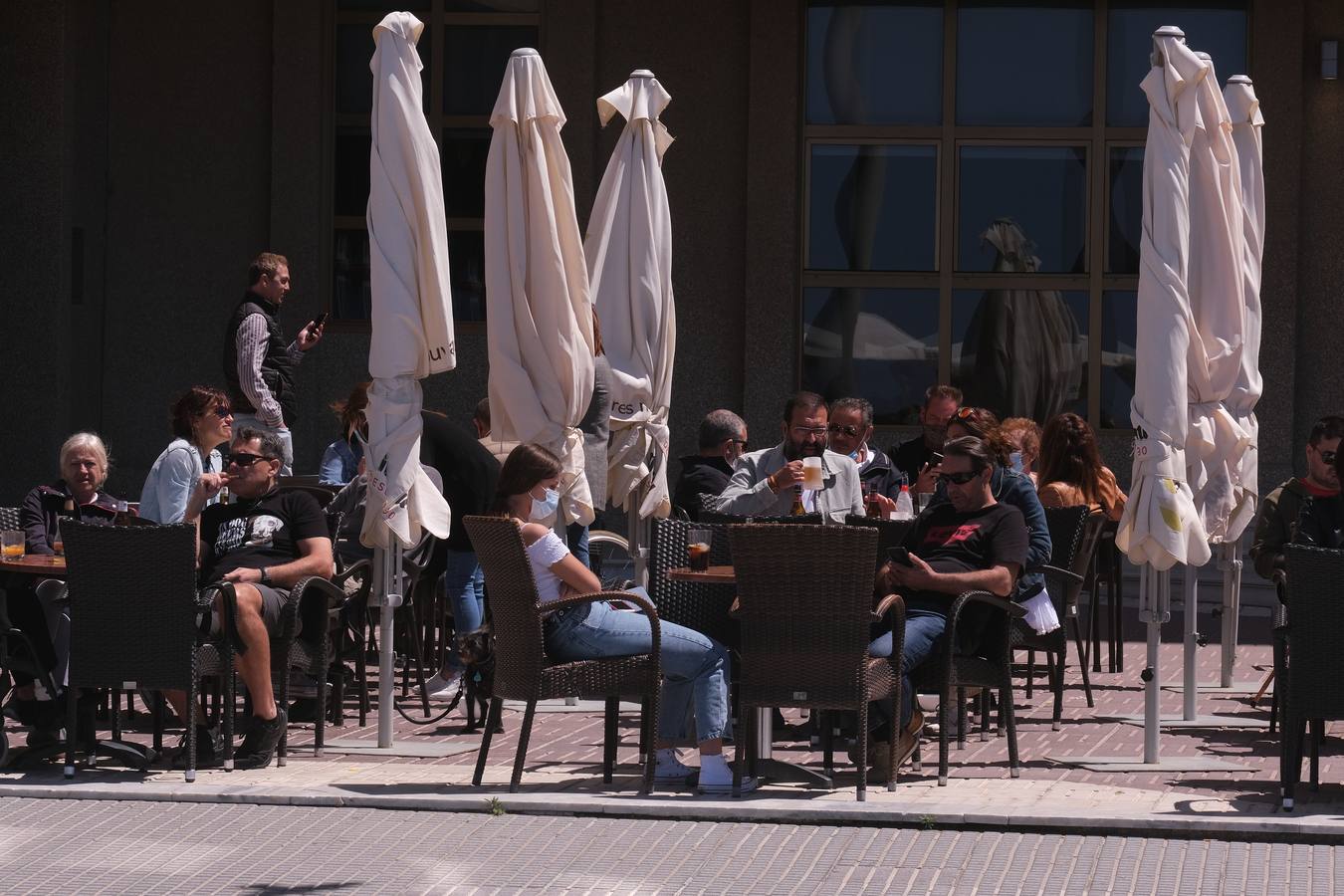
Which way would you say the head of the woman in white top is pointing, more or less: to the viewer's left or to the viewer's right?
to the viewer's right

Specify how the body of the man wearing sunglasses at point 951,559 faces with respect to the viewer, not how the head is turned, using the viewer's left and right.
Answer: facing the viewer and to the left of the viewer

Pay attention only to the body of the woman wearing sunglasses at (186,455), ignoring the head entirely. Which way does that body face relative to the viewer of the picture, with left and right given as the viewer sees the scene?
facing to the right of the viewer

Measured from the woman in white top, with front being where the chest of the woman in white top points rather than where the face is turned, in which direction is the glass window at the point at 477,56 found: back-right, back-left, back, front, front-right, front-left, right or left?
left

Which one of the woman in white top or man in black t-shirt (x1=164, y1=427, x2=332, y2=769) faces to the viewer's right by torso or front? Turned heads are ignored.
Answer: the woman in white top

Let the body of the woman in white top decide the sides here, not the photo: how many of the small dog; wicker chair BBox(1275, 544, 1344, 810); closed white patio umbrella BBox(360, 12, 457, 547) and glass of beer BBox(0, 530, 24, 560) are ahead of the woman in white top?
1

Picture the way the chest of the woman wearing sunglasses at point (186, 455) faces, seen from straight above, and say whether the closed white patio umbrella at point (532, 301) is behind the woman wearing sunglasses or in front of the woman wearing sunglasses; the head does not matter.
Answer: in front

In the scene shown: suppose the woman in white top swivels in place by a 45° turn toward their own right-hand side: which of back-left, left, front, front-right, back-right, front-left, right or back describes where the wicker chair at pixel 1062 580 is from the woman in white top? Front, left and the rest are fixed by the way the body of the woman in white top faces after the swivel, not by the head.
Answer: left

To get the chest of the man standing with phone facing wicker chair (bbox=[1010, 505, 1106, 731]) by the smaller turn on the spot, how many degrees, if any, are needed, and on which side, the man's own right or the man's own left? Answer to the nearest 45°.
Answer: approximately 45° to the man's own right

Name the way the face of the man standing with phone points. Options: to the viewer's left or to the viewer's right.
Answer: to the viewer's right

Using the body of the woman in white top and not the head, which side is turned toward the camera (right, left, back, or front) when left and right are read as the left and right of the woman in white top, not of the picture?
right

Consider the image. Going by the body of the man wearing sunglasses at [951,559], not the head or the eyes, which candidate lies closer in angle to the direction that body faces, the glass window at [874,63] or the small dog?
the small dog

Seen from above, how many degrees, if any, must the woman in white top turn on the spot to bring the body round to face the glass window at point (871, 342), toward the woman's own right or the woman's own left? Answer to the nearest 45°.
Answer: approximately 90° to the woman's own left

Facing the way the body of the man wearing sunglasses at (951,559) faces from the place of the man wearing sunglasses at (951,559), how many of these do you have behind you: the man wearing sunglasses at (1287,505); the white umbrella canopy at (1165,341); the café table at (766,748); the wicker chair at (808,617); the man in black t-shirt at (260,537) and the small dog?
2

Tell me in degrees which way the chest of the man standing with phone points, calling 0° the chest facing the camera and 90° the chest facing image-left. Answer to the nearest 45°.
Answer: approximately 270°
